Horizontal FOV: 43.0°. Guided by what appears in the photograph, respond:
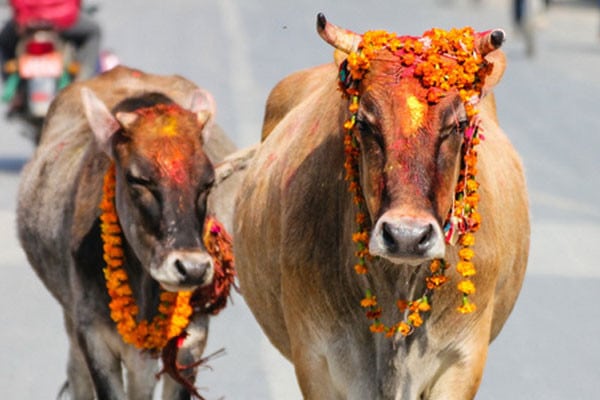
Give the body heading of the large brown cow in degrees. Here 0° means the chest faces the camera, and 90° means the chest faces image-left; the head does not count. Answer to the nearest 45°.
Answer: approximately 0°

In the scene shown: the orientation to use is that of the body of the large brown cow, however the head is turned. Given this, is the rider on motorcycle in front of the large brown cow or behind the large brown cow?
behind

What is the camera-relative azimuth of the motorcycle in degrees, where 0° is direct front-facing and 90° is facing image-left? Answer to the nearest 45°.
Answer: approximately 180°

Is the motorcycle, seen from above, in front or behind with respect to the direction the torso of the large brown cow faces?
behind

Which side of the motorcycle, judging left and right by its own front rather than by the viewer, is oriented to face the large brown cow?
back

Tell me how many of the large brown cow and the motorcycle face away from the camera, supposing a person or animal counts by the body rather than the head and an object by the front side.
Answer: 1

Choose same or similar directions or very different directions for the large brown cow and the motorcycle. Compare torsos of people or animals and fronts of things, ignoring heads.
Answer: very different directions

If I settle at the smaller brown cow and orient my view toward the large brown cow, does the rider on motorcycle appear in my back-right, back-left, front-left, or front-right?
back-left

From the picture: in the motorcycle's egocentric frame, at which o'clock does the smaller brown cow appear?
The smaller brown cow is roughly at 6 o'clock from the motorcycle.
